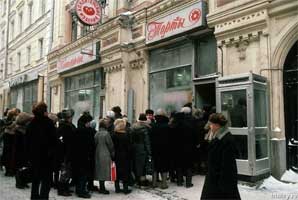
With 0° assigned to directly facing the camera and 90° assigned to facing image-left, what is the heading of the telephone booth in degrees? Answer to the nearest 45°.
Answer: approximately 45°

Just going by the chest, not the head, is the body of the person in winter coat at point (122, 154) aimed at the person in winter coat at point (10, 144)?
no

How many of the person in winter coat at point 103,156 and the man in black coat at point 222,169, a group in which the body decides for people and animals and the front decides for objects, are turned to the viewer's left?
1

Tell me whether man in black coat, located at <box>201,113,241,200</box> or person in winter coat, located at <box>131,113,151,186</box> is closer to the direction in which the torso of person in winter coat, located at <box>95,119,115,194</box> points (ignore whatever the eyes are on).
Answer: the person in winter coat

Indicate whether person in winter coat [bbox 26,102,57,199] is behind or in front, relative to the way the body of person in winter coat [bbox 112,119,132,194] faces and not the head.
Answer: behind

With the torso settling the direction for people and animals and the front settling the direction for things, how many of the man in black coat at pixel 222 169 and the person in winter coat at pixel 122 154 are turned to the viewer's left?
1

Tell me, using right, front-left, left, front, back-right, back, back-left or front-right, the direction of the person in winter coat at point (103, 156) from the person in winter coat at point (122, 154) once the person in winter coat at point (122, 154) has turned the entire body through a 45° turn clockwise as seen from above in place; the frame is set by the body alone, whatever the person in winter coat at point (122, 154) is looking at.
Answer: back

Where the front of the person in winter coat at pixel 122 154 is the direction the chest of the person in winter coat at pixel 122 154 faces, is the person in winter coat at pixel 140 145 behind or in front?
in front

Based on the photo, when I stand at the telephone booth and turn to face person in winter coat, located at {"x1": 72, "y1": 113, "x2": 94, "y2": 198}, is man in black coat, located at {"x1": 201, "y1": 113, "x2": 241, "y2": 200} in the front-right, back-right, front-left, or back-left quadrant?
front-left

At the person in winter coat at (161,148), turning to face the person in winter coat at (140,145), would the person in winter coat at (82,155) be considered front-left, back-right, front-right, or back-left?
front-left

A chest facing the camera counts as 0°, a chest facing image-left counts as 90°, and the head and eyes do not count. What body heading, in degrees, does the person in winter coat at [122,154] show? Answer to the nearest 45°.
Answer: approximately 225°

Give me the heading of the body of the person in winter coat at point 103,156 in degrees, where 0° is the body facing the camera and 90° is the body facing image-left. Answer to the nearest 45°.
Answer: approximately 225°

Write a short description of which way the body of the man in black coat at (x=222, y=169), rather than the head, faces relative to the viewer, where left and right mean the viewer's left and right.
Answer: facing to the left of the viewer

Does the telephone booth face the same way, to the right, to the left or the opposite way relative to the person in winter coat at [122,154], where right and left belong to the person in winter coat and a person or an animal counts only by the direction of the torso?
the opposite way
